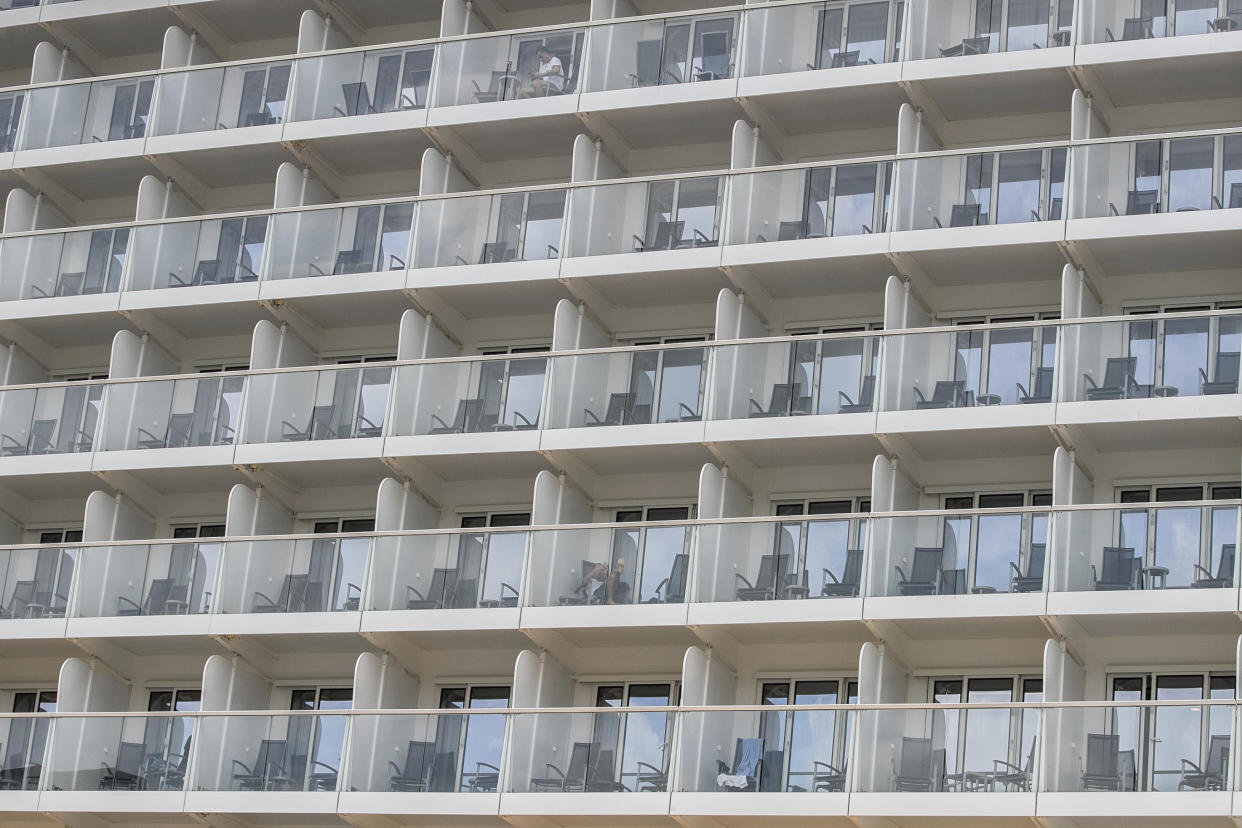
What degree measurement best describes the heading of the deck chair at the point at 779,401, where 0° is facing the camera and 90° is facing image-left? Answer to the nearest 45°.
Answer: approximately 45°

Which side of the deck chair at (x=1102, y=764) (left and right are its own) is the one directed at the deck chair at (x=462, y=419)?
right

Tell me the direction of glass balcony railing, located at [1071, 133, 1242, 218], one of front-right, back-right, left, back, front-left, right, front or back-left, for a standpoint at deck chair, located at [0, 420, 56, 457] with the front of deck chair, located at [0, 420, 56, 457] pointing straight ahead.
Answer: left

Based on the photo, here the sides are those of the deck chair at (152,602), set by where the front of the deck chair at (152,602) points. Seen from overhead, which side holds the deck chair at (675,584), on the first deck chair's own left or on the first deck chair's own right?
on the first deck chair's own left

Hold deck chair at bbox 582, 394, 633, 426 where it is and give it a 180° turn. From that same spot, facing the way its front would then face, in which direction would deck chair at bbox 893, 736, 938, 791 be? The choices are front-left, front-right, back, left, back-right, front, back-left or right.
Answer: right

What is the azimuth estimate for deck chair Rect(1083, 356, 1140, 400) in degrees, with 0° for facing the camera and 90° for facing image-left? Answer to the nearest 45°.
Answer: approximately 45°

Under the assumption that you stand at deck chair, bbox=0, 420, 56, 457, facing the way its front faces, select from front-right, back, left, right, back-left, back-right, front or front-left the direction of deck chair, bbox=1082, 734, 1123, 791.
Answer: left

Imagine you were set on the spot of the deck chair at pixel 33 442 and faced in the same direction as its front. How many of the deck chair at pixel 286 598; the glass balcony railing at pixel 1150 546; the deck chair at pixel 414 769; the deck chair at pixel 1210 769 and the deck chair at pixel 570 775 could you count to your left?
5

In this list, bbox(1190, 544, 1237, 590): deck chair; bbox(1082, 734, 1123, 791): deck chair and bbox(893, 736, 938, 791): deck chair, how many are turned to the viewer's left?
1
